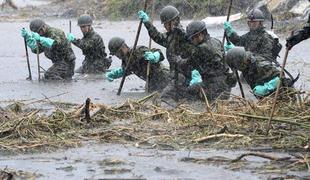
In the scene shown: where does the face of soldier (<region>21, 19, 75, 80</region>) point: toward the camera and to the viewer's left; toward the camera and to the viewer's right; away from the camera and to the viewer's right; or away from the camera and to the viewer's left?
toward the camera and to the viewer's left

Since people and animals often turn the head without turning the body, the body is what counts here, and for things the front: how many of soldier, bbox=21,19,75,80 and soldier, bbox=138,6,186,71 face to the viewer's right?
0

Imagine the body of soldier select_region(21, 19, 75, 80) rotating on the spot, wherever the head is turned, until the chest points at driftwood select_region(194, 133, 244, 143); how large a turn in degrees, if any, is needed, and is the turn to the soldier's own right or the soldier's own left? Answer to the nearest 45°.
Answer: approximately 90° to the soldier's own left

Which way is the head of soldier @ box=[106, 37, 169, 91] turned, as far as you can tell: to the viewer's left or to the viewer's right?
to the viewer's left

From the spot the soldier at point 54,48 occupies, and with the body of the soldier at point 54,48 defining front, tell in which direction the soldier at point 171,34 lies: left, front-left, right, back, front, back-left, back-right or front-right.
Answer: back-left

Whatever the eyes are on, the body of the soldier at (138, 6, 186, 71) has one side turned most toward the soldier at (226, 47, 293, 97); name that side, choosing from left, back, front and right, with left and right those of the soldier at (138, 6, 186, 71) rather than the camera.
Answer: left

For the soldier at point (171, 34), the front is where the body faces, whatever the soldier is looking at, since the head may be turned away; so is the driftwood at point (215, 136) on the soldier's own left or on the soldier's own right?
on the soldier's own left

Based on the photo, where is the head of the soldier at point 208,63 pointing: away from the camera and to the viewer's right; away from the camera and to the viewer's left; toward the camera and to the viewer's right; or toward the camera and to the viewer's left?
toward the camera and to the viewer's left

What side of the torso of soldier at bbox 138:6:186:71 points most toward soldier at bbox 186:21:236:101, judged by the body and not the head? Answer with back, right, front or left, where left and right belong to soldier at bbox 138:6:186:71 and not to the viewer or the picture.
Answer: left
